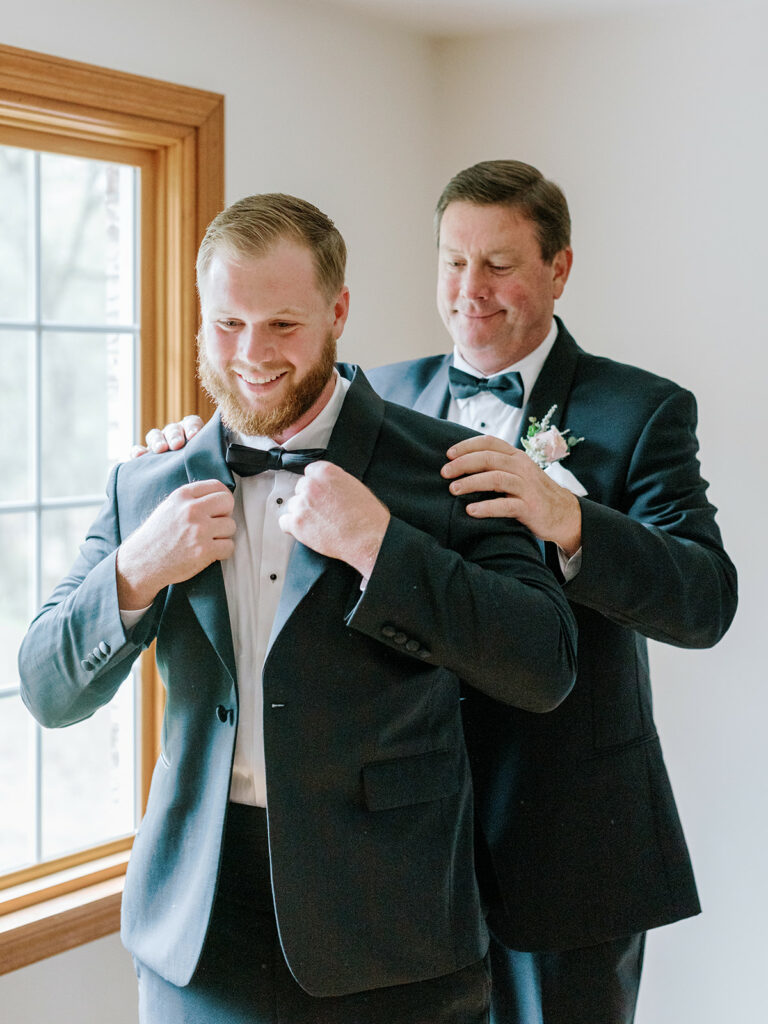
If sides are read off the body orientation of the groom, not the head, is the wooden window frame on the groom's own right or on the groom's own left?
on the groom's own right

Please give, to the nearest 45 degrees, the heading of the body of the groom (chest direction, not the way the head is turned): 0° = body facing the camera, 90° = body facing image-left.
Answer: approximately 45°
